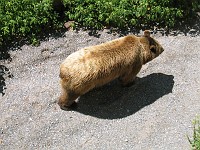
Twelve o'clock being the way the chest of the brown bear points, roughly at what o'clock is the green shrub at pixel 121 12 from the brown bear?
The green shrub is roughly at 11 o'clock from the brown bear.

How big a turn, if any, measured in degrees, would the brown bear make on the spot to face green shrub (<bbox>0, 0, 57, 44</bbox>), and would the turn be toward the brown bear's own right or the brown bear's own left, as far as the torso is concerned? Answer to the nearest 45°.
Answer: approximately 90° to the brown bear's own left

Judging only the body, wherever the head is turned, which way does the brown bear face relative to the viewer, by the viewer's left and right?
facing away from the viewer and to the right of the viewer

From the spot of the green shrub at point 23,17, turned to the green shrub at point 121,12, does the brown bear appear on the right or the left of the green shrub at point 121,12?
right
